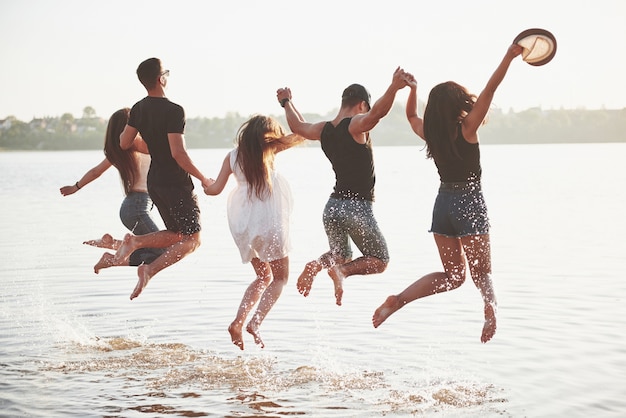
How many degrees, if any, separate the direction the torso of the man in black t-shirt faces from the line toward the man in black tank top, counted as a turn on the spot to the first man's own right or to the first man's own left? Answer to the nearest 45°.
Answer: approximately 90° to the first man's own right

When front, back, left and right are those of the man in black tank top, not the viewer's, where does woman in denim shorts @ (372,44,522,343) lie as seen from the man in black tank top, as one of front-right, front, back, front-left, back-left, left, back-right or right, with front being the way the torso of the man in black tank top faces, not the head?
right

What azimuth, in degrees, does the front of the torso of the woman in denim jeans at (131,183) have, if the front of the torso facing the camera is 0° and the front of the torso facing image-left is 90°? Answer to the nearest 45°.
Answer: approximately 225°

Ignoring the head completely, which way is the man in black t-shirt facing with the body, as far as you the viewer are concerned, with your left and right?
facing away from the viewer and to the right of the viewer

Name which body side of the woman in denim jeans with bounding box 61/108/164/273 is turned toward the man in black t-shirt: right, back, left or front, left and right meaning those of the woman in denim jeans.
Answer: right

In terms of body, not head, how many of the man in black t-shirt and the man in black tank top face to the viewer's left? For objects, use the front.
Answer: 0

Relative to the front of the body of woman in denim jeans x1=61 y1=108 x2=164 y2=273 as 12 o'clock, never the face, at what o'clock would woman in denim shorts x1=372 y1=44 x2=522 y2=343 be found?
woman in denim shorts x1=372 y1=44 x2=522 y2=343 is roughly at 3 o'clock from woman in denim jeans x1=61 y1=108 x2=164 y2=273.

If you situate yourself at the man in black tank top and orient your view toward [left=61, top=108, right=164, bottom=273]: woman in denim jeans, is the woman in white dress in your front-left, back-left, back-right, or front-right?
front-left

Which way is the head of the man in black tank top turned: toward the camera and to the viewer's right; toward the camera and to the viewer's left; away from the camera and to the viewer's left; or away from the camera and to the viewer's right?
away from the camera and to the viewer's right

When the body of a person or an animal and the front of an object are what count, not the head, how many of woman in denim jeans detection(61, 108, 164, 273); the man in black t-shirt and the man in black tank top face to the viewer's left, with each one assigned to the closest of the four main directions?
0

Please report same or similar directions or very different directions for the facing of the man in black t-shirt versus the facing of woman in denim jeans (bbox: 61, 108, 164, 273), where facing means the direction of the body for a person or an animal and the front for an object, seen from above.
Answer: same or similar directions

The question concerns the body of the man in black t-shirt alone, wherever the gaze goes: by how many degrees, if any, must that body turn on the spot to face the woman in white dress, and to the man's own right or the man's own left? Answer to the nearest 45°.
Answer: approximately 90° to the man's own right

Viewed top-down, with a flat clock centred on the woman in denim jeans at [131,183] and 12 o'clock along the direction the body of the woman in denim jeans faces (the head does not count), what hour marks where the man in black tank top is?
The man in black tank top is roughly at 3 o'clock from the woman in denim jeans.

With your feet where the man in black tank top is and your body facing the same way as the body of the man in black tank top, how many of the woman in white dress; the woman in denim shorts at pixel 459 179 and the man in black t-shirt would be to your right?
1

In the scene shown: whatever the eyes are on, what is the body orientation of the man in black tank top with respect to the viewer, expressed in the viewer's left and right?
facing away from the viewer and to the right of the viewer

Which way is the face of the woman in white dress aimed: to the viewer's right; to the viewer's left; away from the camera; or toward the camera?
away from the camera
